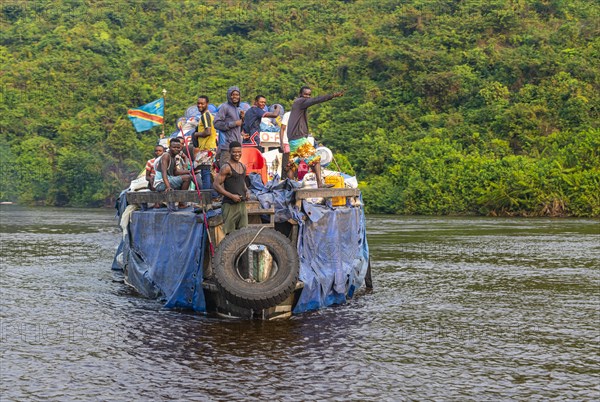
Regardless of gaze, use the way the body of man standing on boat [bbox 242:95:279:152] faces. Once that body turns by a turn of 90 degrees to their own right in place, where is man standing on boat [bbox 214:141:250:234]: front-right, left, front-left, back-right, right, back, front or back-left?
front-left

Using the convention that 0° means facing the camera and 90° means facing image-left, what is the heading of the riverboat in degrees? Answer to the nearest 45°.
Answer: approximately 0°

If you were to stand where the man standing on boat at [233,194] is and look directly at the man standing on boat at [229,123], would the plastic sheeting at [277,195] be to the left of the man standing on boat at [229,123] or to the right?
right

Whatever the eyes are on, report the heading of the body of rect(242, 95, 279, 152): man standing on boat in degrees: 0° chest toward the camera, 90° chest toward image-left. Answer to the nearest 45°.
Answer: approximately 315°

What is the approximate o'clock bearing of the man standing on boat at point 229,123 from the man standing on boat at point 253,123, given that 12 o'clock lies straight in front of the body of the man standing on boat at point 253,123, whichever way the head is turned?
the man standing on boat at point 229,123 is roughly at 4 o'clock from the man standing on boat at point 253,123.
